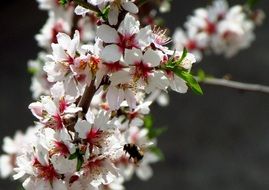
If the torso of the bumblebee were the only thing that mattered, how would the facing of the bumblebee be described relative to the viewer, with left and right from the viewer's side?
facing to the left of the viewer
